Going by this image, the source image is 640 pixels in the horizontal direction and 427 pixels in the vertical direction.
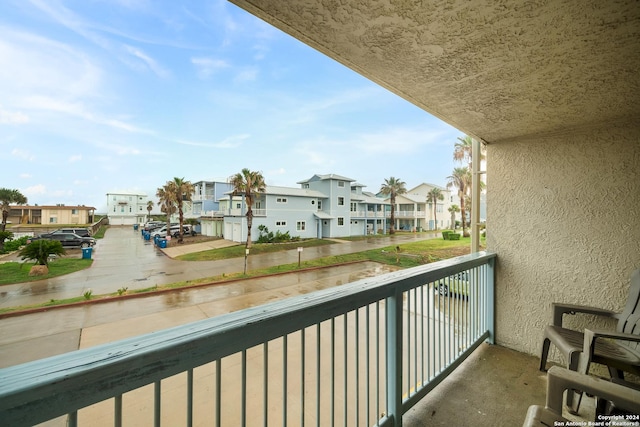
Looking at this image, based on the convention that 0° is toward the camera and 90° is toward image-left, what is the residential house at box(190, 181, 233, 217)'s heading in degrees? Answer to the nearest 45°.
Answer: approximately 45°

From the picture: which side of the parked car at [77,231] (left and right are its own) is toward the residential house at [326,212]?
back

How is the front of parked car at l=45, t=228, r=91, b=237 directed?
to the viewer's left

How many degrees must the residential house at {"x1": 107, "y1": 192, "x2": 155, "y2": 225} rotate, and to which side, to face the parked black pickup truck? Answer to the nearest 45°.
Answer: approximately 45° to its right

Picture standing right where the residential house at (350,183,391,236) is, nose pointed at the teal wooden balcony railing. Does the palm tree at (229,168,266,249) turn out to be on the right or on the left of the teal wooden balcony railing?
right
